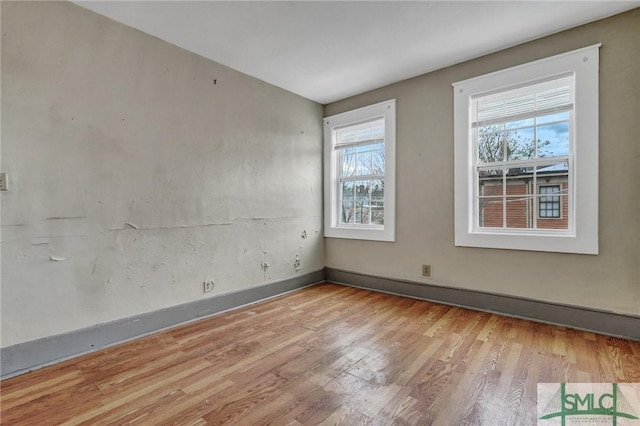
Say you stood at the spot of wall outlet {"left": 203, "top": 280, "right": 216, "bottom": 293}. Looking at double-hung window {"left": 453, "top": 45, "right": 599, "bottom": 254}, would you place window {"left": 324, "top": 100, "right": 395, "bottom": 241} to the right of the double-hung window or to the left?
left

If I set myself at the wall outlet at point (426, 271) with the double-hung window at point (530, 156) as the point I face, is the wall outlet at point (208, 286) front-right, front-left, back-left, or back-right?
back-right

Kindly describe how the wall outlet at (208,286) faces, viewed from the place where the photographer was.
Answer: facing the viewer and to the right of the viewer

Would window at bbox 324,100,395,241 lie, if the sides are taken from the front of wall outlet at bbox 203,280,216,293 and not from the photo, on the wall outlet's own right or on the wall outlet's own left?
on the wall outlet's own left

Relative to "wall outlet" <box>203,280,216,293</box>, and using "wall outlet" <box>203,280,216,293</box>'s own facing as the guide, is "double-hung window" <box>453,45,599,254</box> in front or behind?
in front

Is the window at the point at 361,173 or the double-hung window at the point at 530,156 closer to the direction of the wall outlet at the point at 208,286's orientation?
the double-hung window

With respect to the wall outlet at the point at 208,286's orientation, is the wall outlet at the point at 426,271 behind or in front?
in front
